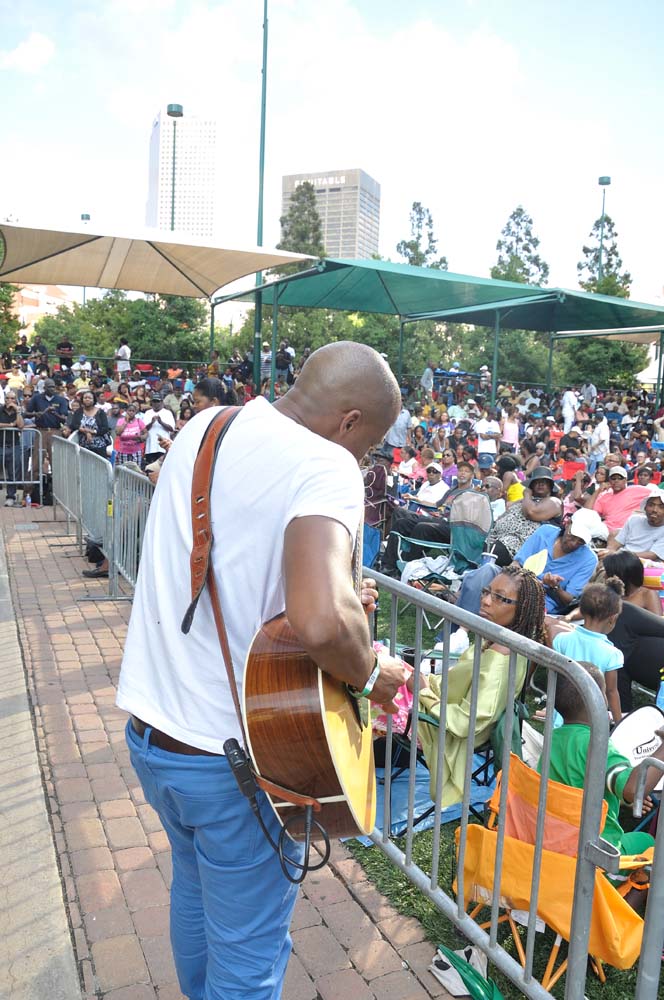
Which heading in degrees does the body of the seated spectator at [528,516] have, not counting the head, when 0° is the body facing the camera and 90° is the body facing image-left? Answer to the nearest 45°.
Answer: approximately 45°

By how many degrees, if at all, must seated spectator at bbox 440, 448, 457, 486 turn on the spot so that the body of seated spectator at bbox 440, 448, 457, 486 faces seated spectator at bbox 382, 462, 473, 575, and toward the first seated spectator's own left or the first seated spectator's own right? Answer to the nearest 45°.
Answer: approximately 45° to the first seated spectator's own left

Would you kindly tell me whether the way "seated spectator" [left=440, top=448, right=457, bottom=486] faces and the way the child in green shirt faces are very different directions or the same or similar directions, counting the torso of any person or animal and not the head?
very different directions

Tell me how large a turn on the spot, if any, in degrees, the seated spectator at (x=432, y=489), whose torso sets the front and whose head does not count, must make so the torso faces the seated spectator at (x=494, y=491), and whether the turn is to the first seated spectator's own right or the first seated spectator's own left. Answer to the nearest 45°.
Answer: approximately 90° to the first seated spectator's own left

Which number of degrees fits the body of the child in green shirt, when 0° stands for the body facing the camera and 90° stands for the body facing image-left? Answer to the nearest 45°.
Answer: approximately 225°

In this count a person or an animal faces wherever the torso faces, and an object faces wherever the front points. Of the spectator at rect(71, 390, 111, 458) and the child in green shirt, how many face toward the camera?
1

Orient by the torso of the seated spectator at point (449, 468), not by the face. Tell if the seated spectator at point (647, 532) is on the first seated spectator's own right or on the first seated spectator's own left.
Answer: on the first seated spectator's own left

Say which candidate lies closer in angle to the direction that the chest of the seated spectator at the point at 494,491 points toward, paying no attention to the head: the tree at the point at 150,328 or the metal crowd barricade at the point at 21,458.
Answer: the metal crowd barricade

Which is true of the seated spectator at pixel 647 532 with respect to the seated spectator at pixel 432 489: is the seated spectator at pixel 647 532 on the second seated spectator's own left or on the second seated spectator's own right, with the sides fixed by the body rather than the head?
on the second seated spectator's own left

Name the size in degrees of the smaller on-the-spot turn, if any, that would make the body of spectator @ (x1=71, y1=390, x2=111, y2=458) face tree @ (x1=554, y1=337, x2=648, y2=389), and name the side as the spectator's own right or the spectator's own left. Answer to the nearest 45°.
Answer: approximately 135° to the spectator's own left

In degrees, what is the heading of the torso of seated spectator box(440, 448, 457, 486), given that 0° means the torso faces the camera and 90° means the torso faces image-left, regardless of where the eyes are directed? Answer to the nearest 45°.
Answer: approximately 45°

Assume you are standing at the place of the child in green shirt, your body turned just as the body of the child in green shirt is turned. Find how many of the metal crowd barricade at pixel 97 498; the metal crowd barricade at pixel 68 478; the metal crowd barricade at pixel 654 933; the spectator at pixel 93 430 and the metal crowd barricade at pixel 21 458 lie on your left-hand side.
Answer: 4
